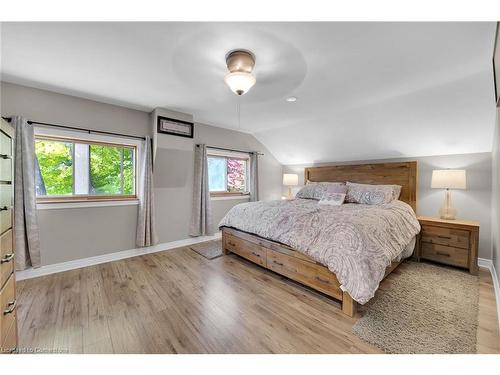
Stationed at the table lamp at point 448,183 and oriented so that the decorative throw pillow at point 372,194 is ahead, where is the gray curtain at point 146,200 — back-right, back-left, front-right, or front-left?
front-left

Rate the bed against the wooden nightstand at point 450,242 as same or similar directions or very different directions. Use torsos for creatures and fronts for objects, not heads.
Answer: same or similar directions

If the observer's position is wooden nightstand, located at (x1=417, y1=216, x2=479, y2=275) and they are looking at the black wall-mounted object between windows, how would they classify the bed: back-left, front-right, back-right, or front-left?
front-left

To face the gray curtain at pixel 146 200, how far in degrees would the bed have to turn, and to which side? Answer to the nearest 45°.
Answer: approximately 45° to its right

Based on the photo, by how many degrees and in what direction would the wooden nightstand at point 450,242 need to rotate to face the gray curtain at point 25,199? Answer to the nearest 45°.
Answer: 0° — it already faces it

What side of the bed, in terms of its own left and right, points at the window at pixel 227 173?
right

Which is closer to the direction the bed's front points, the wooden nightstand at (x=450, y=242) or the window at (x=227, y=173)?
the window

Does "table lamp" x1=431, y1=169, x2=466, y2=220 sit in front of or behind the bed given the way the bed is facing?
behind

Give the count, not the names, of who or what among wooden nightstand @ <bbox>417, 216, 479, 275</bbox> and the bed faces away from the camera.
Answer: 0

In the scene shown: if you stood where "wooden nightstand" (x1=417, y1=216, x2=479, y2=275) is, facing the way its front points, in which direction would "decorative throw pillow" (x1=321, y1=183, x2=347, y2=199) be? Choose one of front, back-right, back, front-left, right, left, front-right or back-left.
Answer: front-right

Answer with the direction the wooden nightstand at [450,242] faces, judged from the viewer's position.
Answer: facing the viewer and to the left of the viewer

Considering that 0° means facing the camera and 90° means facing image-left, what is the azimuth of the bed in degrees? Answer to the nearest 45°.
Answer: approximately 45°

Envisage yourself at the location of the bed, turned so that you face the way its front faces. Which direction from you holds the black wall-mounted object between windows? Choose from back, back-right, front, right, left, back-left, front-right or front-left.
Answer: front-right
